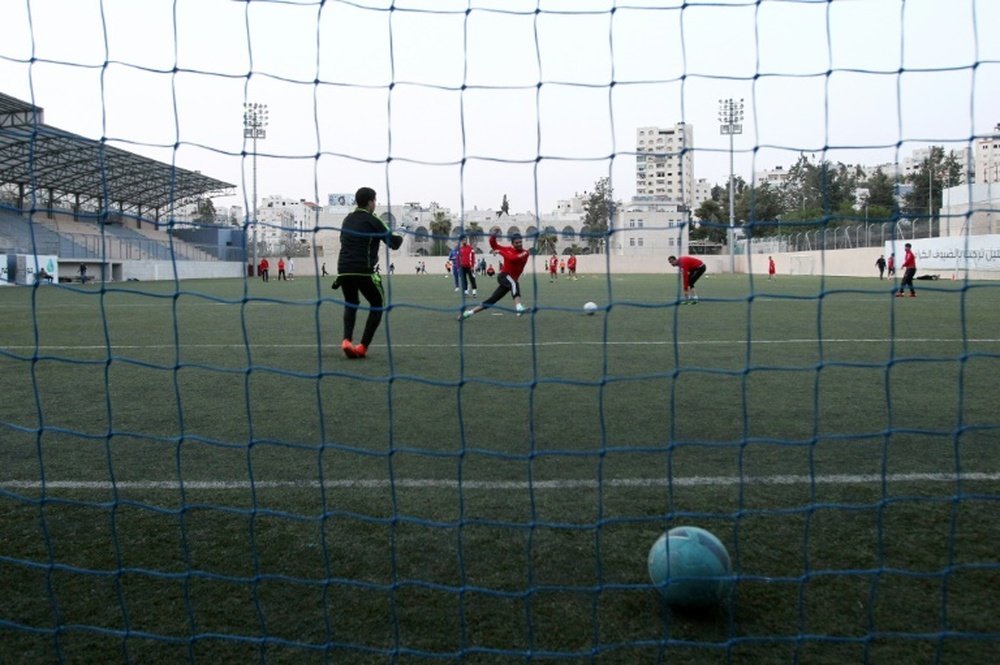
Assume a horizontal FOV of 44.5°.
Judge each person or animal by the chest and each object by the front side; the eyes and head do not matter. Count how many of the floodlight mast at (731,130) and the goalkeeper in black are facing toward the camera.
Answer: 1

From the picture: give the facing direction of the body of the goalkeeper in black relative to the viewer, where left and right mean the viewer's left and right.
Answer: facing away from the viewer and to the right of the viewer

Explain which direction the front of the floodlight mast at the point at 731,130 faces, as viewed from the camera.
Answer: facing the viewer

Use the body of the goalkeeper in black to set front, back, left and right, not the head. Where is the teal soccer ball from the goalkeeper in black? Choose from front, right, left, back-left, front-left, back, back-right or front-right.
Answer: back-right

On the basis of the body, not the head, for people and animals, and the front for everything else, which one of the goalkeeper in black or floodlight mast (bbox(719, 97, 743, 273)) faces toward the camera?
the floodlight mast
